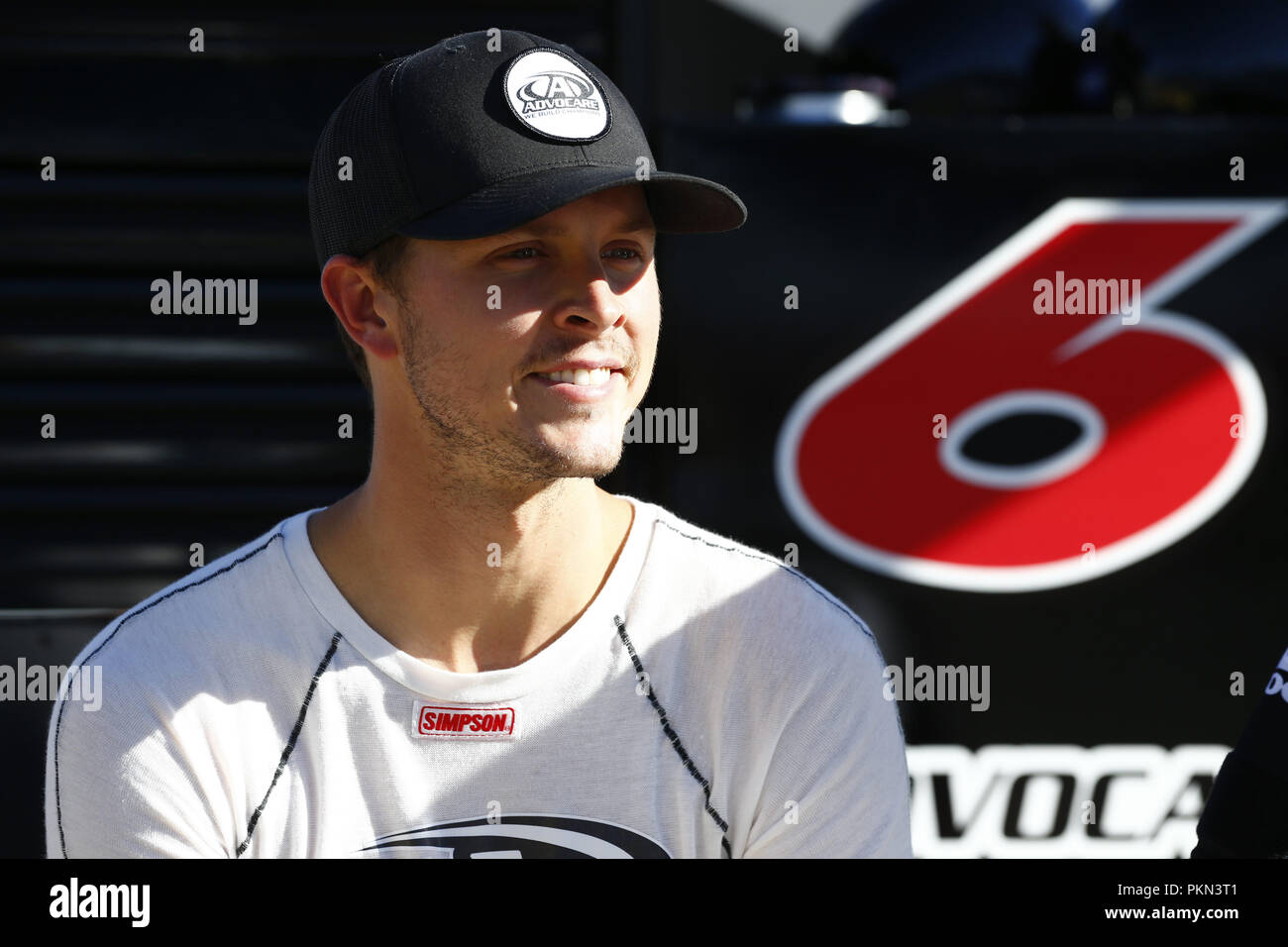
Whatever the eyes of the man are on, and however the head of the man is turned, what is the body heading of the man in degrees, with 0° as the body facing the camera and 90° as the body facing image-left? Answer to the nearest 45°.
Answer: approximately 0°
